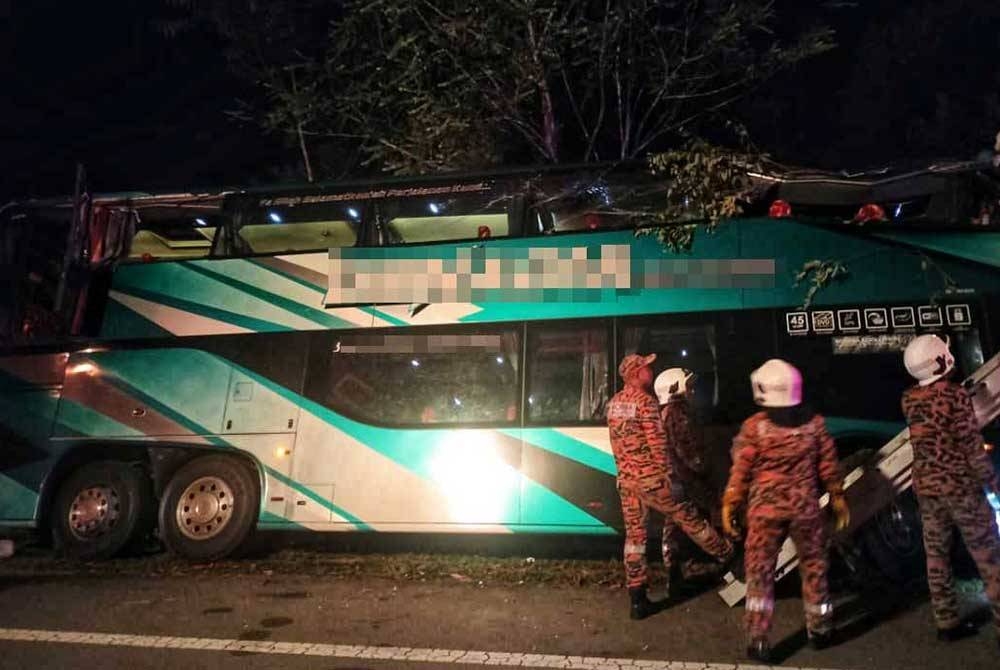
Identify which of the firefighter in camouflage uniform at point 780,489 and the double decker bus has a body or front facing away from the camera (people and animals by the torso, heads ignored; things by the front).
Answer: the firefighter in camouflage uniform

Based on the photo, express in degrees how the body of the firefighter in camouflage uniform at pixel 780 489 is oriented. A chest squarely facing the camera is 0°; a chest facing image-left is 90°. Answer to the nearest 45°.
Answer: approximately 180°

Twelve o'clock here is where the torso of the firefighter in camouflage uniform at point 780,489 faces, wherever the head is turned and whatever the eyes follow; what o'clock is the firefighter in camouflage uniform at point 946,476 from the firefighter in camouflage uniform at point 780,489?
the firefighter in camouflage uniform at point 946,476 is roughly at 2 o'clock from the firefighter in camouflage uniform at point 780,489.

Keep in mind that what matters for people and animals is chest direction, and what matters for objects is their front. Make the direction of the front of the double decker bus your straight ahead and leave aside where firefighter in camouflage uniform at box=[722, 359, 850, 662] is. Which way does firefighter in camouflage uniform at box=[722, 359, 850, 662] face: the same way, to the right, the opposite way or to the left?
to the left

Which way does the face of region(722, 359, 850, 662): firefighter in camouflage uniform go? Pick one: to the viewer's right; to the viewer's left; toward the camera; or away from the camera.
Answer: away from the camera

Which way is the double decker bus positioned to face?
to the viewer's right

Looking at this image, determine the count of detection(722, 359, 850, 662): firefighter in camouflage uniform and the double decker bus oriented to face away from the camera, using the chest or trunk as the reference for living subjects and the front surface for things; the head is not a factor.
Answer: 1
